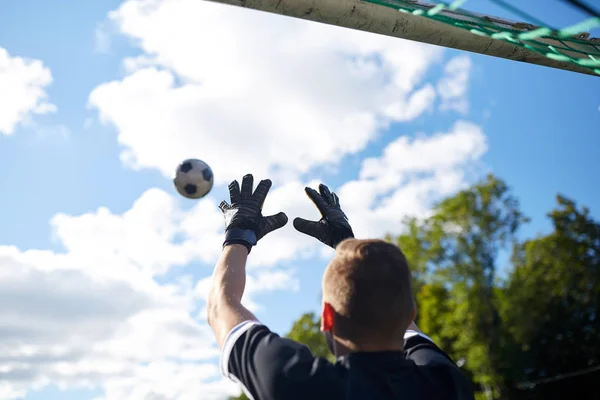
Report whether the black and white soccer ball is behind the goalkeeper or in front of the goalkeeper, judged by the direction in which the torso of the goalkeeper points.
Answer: in front

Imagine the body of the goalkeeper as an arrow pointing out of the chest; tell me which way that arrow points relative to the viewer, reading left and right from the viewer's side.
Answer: facing away from the viewer and to the left of the viewer

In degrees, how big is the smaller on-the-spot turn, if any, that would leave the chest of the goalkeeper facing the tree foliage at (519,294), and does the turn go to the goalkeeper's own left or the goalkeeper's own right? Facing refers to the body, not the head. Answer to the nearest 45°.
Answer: approximately 45° to the goalkeeper's own right

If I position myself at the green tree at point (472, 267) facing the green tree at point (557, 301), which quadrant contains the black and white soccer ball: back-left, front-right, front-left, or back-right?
back-right
